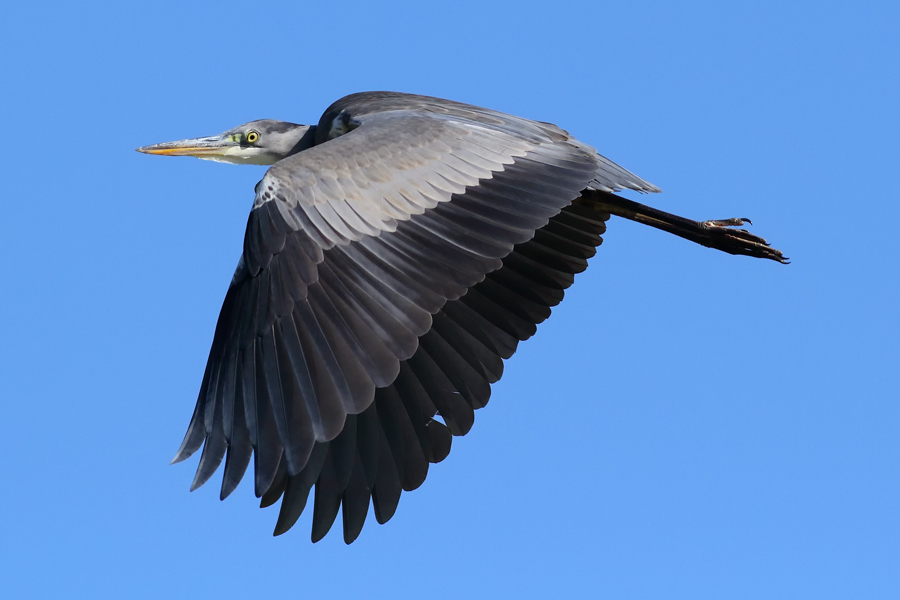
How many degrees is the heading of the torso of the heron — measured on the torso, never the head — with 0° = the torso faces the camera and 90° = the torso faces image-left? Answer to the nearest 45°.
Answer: approximately 90°
